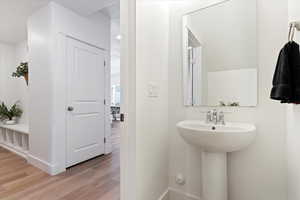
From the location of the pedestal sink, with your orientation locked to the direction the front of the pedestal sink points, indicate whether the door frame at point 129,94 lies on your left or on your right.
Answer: on your right

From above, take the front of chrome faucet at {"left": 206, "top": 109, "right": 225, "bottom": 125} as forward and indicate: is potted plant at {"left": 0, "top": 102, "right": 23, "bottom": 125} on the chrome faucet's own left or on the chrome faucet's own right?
on the chrome faucet's own right

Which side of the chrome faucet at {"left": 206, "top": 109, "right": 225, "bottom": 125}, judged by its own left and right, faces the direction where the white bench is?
right

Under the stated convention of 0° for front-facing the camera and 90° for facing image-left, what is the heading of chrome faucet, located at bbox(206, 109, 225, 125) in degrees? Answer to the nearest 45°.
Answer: approximately 0°

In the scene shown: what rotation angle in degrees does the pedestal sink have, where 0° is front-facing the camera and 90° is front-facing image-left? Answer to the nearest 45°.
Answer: approximately 0°

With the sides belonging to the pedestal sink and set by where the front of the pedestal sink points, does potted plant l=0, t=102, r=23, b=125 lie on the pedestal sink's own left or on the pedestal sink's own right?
on the pedestal sink's own right

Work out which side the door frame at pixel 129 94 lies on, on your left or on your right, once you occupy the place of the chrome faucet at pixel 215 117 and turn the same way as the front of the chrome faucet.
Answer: on your right

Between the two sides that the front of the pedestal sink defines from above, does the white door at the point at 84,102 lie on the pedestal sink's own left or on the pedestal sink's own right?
on the pedestal sink's own right
